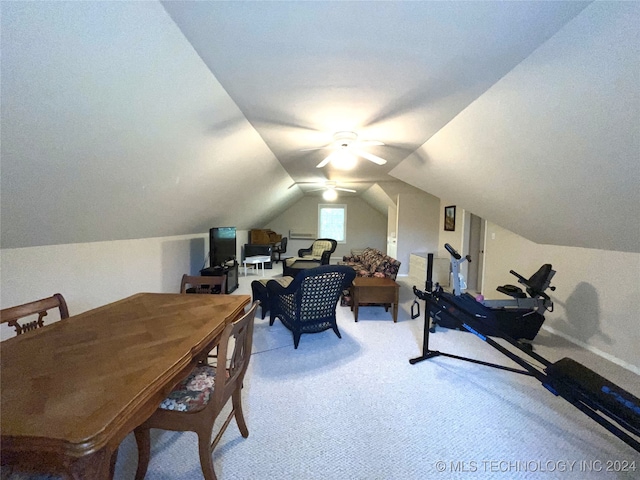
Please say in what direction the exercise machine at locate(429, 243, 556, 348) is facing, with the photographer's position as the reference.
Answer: facing to the left of the viewer

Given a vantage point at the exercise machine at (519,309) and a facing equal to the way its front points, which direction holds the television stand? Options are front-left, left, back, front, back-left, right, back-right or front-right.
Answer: front

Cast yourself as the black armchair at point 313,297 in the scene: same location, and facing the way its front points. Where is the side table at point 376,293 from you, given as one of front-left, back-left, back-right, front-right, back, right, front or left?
right

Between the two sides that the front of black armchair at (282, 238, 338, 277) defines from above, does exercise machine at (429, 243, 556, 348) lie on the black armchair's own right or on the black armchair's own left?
on the black armchair's own left

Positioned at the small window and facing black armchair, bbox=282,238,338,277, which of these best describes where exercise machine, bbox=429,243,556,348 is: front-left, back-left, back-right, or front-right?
front-left

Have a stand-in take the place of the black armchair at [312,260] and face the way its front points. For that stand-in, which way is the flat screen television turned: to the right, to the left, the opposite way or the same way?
to the left

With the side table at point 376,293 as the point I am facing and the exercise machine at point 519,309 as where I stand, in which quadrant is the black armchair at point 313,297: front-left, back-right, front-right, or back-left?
front-left

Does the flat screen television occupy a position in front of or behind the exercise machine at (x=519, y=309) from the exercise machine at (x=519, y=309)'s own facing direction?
in front

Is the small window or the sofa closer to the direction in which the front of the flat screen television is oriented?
the sofa

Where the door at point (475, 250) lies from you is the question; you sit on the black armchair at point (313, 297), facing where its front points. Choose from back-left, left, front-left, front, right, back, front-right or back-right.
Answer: right

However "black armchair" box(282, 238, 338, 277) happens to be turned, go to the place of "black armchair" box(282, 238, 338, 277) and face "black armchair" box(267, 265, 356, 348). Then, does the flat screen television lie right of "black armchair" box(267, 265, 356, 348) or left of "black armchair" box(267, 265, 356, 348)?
right

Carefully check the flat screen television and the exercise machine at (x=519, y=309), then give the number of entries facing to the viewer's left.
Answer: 1

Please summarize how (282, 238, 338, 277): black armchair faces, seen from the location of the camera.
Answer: facing the viewer and to the left of the viewer

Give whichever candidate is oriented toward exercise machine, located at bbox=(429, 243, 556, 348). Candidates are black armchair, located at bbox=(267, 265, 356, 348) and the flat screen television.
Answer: the flat screen television

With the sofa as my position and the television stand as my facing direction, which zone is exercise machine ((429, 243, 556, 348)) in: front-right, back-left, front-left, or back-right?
back-left

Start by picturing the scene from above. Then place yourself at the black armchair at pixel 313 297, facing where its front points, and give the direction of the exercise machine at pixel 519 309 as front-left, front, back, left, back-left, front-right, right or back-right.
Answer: back-right

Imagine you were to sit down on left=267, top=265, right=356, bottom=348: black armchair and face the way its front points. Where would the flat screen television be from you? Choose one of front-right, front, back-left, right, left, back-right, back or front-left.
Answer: front

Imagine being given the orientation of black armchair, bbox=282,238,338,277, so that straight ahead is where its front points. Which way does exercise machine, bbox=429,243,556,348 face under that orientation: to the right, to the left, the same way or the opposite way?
to the right
